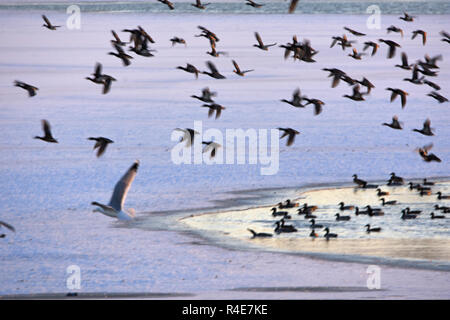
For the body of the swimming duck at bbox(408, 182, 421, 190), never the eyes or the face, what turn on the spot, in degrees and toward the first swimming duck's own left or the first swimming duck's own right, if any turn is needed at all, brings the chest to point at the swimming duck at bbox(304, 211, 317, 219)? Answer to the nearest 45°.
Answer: approximately 45° to the first swimming duck's own left

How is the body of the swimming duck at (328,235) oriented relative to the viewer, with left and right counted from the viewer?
facing to the left of the viewer

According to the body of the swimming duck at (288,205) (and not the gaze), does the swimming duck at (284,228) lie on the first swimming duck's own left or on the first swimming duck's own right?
on the first swimming duck's own left

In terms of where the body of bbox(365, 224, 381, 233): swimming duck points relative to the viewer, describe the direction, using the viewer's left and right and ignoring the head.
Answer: facing to the left of the viewer

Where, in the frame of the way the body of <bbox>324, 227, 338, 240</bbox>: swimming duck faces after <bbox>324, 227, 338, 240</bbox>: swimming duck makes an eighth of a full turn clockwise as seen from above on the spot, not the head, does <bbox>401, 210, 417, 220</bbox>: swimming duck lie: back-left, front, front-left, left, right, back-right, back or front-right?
right

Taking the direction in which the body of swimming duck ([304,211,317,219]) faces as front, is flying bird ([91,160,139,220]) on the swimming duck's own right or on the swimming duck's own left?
on the swimming duck's own left

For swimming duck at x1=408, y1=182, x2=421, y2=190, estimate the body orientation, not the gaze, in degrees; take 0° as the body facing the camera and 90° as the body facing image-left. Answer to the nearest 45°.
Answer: approximately 90°

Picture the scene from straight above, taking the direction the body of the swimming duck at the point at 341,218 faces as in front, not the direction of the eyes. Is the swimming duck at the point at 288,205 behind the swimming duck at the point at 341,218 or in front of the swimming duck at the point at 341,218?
in front

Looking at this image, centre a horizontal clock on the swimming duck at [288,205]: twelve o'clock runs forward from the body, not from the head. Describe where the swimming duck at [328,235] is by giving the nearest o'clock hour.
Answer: the swimming duck at [328,235] is roughly at 8 o'clock from the swimming duck at [288,205].
